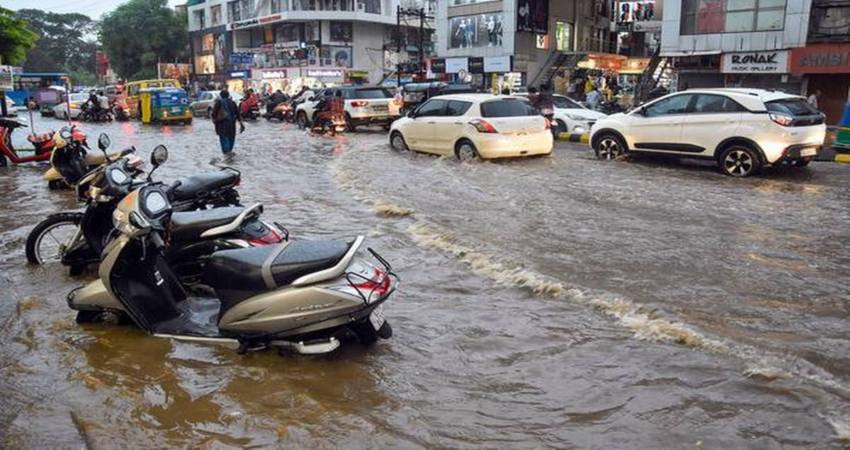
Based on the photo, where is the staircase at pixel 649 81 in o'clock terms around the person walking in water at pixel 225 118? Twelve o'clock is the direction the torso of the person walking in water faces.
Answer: The staircase is roughly at 2 o'clock from the person walking in water.

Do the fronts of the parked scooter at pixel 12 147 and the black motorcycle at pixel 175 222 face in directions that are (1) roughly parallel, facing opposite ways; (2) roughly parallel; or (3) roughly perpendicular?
roughly parallel

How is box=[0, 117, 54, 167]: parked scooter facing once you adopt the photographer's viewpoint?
facing to the left of the viewer

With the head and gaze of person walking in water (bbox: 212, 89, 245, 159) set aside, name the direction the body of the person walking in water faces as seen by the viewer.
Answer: away from the camera

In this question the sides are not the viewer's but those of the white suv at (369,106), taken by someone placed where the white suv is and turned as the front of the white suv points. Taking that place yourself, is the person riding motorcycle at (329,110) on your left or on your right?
on your left

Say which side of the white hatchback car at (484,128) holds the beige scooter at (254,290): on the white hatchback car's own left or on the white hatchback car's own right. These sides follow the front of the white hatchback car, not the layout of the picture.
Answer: on the white hatchback car's own left

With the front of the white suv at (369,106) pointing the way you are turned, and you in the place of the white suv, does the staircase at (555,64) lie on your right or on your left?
on your right

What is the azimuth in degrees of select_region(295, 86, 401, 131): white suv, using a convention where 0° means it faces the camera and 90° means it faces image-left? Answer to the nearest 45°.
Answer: approximately 135°

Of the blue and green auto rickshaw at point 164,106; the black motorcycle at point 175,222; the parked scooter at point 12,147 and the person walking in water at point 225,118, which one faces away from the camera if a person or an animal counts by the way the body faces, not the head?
the person walking in water

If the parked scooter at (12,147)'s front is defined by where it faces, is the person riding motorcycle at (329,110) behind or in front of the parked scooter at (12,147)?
behind

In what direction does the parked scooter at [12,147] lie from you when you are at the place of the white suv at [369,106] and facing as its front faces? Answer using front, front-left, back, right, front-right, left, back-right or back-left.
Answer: left

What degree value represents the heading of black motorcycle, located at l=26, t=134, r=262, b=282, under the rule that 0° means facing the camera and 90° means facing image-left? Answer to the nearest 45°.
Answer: approximately 90°

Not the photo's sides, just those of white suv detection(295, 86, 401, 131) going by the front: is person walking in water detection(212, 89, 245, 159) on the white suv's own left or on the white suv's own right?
on the white suv's own left

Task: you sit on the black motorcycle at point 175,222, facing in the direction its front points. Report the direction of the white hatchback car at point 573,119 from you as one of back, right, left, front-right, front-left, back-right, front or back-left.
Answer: back-right
